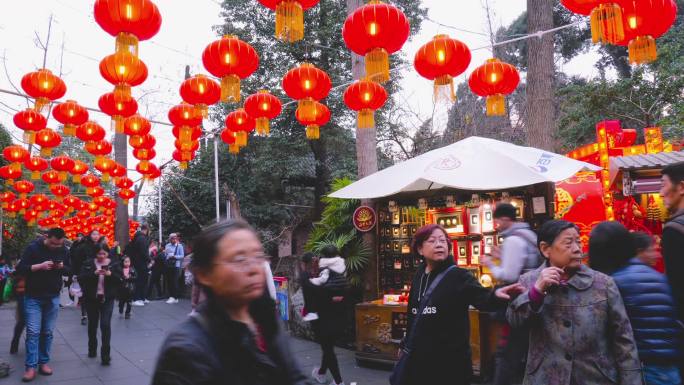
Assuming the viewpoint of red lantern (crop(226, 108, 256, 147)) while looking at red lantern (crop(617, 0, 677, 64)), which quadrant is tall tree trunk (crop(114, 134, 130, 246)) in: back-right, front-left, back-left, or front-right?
back-left

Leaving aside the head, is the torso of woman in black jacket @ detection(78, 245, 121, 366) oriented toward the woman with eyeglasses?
yes

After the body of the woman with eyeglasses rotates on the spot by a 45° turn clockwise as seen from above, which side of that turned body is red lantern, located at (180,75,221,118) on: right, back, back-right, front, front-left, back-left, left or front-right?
back

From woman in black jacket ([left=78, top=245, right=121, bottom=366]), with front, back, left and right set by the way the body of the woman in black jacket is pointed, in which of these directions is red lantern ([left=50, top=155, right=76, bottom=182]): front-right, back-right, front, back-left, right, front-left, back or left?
back

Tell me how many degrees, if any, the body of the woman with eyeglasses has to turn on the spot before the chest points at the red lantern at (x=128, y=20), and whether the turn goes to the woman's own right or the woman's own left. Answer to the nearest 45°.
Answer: approximately 135° to the woman's own left

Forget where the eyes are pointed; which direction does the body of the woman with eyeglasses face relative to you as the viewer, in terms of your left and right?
facing the viewer and to the right of the viewer

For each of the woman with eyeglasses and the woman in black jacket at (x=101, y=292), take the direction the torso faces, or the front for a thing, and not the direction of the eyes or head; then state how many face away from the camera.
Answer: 0

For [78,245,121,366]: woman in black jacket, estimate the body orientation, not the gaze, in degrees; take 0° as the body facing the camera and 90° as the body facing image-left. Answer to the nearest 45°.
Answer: approximately 0°

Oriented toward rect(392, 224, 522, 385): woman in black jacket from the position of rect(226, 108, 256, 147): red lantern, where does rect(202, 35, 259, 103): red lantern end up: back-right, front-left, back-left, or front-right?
front-right

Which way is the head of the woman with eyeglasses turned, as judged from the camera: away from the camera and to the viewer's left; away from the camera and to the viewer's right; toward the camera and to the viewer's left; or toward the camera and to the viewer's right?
toward the camera and to the viewer's right

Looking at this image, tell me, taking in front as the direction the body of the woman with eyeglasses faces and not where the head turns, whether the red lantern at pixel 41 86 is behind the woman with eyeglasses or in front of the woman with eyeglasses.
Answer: behind

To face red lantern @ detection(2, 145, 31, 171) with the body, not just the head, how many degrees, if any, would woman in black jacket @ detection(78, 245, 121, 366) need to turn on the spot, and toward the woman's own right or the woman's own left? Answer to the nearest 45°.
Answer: approximately 180°

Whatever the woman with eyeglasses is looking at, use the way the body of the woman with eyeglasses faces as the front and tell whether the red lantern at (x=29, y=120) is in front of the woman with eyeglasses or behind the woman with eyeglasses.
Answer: behind
